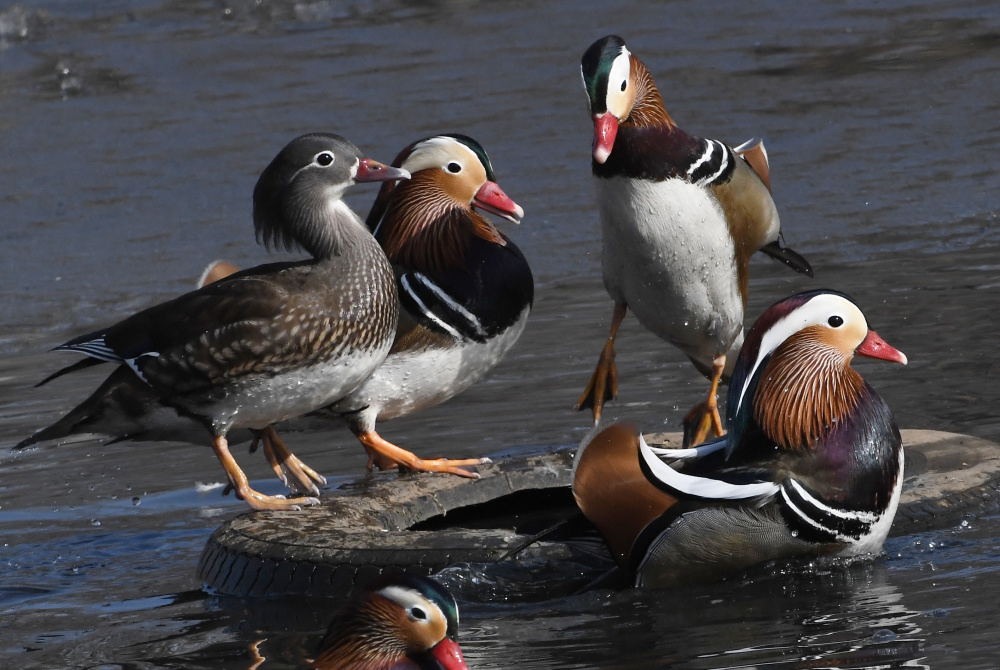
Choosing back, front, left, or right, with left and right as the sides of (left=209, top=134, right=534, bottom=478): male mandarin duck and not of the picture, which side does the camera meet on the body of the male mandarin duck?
right

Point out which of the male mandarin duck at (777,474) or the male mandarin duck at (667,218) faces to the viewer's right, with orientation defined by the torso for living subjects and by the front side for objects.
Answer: the male mandarin duck at (777,474)

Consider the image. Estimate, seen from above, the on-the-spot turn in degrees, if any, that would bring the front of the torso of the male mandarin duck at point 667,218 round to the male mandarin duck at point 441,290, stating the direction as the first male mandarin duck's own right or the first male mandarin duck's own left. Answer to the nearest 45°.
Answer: approximately 45° to the first male mandarin duck's own right

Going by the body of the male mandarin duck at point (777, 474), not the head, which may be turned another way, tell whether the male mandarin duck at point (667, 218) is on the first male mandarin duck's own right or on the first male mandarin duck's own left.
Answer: on the first male mandarin duck's own left

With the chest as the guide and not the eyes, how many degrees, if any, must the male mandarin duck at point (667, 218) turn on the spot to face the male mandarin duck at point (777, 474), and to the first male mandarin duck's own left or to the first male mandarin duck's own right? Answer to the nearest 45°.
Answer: approximately 45° to the first male mandarin duck's own left

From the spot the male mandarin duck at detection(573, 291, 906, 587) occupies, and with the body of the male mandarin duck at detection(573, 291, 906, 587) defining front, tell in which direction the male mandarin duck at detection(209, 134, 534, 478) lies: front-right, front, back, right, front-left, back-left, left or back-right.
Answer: back-left

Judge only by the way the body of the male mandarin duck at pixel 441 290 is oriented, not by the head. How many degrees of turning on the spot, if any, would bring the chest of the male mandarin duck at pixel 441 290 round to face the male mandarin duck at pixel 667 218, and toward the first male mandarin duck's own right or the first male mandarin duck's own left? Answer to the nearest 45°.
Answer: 0° — it already faces it

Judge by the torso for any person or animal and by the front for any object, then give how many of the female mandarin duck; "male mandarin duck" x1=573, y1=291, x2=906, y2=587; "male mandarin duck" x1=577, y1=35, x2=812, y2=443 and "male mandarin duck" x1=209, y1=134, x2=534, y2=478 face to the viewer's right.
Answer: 3

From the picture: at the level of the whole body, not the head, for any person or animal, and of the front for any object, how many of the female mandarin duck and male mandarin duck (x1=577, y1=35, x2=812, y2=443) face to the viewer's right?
1

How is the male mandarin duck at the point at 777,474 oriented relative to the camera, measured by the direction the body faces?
to the viewer's right

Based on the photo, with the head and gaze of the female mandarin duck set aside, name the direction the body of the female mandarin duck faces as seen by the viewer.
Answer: to the viewer's right

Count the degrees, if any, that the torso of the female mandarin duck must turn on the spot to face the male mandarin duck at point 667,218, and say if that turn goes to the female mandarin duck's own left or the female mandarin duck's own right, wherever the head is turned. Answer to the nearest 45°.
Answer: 0° — it already faces it
